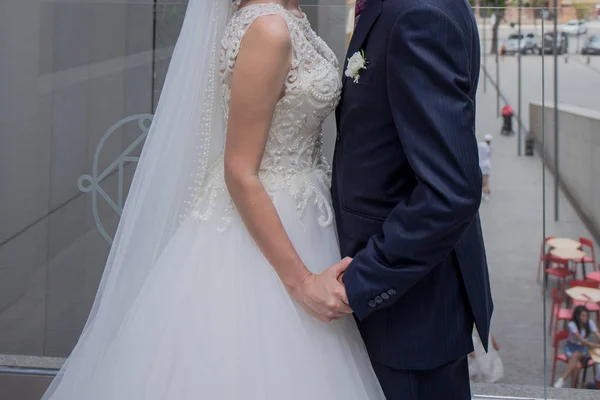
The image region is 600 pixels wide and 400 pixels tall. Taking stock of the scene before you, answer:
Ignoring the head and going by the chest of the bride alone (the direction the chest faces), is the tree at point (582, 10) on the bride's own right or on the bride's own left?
on the bride's own left

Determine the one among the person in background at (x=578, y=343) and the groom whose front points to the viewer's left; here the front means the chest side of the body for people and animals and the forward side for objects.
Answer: the groom

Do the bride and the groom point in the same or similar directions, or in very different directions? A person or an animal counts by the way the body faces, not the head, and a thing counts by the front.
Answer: very different directions

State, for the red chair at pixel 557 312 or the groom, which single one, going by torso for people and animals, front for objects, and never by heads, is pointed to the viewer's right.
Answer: the red chair

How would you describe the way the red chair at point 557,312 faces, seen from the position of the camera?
facing to the right of the viewer

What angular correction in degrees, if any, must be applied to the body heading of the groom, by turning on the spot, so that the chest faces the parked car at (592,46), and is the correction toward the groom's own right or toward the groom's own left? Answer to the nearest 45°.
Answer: approximately 90° to the groom's own right

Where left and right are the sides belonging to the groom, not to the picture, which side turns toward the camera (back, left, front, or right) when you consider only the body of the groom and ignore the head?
left

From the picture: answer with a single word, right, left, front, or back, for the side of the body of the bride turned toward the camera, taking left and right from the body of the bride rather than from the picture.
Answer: right
